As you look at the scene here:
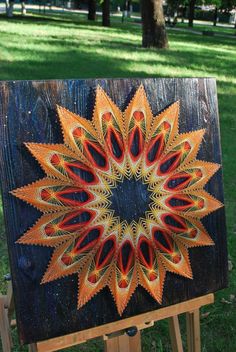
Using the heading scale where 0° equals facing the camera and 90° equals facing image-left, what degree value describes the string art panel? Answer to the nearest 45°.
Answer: approximately 315°

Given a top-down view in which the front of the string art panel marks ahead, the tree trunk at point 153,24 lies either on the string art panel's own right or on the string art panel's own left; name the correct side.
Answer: on the string art panel's own left

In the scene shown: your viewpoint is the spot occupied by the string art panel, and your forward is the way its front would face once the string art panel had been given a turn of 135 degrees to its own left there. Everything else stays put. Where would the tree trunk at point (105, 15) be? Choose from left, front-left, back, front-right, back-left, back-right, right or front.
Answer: front

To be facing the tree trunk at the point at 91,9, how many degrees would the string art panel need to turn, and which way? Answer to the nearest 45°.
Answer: approximately 135° to its left
